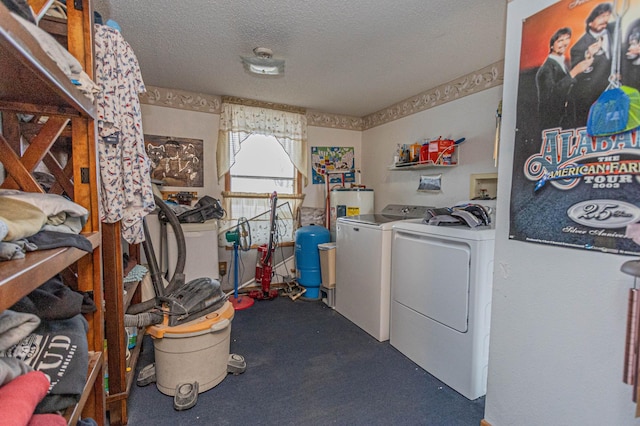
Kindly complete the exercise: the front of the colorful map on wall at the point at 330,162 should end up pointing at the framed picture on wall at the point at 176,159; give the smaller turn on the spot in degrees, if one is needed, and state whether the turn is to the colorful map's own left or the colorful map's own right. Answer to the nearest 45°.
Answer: approximately 45° to the colorful map's own right

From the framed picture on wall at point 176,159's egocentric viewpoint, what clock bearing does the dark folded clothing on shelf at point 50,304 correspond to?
The dark folded clothing on shelf is roughly at 12 o'clock from the framed picture on wall.

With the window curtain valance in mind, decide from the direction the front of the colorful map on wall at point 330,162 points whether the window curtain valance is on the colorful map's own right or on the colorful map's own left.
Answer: on the colorful map's own right

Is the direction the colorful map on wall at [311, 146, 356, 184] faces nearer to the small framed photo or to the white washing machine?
the white washing machine

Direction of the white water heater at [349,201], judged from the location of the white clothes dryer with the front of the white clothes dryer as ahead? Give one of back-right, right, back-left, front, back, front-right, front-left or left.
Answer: right

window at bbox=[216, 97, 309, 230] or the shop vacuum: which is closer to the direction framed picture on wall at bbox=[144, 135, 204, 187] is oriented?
the shop vacuum

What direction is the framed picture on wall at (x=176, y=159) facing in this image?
toward the camera

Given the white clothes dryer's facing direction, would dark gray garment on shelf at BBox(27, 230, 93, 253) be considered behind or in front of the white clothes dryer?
in front

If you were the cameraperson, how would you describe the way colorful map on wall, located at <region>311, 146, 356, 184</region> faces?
facing the viewer

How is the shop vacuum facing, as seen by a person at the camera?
facing the viewer and to the left of the viewer

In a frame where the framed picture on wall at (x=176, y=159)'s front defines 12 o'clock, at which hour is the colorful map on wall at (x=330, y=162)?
the colorful map on wall at (x=330, y=162) is roughly at 9 o'clock from the framed picture on wall at (x=176, y=159).

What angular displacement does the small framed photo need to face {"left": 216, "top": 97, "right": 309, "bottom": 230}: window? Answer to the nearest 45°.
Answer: approximately 45° to its right

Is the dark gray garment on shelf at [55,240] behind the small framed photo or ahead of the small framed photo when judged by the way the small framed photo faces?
ahead

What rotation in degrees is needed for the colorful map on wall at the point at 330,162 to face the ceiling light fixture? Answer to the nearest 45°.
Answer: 0° — it already faces it

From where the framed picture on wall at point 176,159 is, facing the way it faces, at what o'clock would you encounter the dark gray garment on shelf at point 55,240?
The dark gray garment on shelf is roughly at 12 o'clock from the framed picture on wall.

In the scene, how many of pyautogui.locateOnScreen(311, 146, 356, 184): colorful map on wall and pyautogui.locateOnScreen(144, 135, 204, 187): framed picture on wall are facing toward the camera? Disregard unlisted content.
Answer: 2

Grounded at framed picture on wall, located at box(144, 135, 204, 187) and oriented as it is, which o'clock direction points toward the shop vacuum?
The shop vacuum is roughly at 12 o'clock from the framed picture on wall.

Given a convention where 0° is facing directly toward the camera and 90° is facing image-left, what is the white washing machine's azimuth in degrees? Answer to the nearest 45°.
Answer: approximately 45°
